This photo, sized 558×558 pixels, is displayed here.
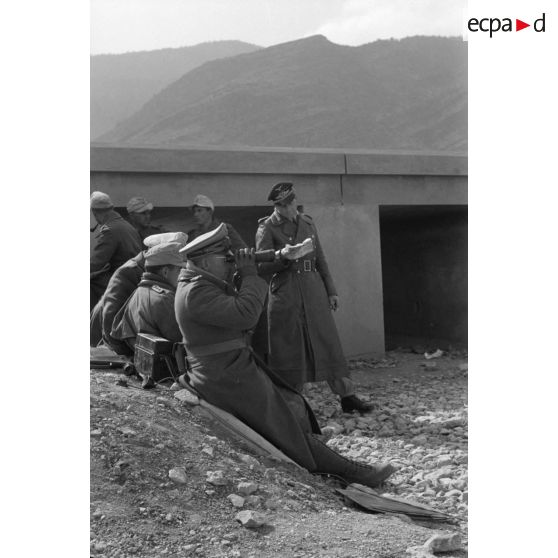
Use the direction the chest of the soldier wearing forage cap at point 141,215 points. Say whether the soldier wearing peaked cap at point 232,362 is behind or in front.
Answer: in front

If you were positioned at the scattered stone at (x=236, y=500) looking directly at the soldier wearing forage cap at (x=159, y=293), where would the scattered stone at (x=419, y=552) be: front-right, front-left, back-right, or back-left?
back-right

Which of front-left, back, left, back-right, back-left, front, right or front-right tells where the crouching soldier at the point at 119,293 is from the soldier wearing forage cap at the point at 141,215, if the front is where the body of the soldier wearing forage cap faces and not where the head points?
front-right

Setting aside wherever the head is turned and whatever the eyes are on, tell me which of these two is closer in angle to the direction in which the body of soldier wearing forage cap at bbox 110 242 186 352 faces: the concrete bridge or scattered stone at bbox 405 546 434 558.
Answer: the concrete bridge
